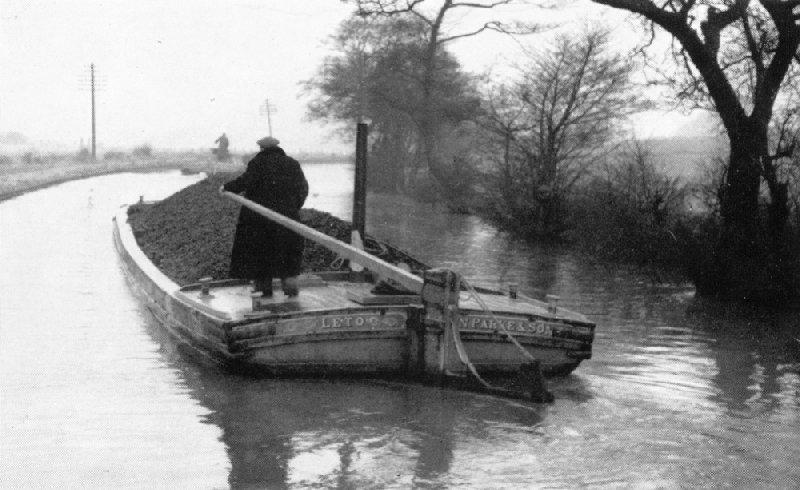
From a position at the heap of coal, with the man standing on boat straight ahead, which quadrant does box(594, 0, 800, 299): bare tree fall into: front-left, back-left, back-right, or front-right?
front-left

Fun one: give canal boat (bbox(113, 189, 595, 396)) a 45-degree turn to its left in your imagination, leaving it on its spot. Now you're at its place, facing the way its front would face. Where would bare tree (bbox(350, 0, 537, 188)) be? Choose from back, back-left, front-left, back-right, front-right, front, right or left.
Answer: right

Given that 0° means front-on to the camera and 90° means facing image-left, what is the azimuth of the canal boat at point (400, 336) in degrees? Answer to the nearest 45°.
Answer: approximately 135°

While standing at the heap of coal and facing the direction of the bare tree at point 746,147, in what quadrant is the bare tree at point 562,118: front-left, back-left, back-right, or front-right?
front-left

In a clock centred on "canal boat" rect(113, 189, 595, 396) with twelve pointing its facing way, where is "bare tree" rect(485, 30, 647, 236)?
The bare tree is roughly at 2 o'clock from the canal boat.

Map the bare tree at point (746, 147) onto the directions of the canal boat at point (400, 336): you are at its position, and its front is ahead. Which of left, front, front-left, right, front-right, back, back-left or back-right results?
right
